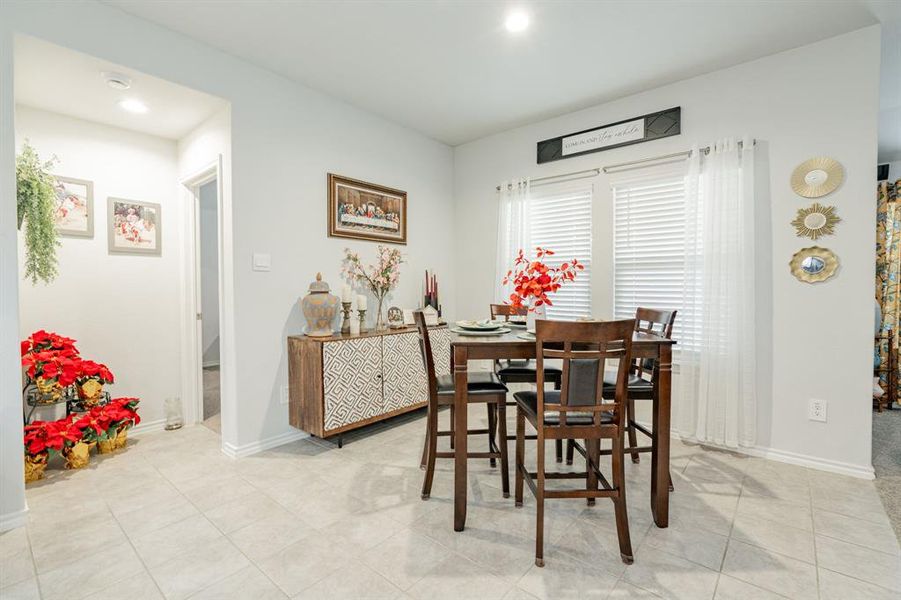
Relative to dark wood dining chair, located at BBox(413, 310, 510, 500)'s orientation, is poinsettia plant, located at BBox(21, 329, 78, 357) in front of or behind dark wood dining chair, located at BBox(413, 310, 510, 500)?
behind

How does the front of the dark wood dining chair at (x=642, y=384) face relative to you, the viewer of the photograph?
facing the viewer and to the left of the viewer

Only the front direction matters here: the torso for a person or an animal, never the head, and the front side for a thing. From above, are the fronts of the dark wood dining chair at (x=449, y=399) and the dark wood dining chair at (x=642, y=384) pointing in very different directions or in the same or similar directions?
very different directions

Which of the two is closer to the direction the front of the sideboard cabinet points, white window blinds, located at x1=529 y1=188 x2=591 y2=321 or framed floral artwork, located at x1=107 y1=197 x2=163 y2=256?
the white window blinds

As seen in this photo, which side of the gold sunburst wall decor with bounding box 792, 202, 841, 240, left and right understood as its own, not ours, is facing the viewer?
front

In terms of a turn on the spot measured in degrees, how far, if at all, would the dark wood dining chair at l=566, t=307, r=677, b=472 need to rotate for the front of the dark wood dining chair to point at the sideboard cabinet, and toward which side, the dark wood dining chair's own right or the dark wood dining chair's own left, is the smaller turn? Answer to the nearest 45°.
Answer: approximately 45° to the dark wood dining chair's own right

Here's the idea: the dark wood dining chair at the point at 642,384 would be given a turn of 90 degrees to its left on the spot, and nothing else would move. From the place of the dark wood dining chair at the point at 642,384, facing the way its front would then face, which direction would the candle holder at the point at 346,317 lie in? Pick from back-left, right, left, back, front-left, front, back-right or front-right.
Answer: back-right

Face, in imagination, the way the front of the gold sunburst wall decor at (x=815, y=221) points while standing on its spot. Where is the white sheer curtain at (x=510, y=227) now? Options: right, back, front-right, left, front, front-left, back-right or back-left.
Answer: right

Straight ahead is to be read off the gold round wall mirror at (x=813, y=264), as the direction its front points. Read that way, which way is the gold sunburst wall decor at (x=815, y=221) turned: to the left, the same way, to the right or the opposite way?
the same way

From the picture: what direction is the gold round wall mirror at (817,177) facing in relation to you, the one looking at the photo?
facing the viewer

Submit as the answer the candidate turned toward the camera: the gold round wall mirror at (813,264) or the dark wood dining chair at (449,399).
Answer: the gold round wall mirror

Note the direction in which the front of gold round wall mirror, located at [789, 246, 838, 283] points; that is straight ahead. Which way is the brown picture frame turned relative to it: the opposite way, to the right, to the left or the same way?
to the left

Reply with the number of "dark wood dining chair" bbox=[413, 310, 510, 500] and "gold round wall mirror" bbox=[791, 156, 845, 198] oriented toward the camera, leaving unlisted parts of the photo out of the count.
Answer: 1

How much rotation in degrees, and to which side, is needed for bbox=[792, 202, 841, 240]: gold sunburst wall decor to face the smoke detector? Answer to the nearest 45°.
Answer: approximately 45° to its right

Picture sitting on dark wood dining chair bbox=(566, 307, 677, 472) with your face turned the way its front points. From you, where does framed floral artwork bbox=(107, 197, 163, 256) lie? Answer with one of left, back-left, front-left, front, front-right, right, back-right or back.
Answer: front-right

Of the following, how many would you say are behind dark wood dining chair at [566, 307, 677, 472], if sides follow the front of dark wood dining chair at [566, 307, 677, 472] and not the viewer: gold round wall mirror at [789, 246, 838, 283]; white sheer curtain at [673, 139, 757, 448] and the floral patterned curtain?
3

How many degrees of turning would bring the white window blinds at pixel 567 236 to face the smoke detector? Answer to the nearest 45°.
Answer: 0° — it already faces it

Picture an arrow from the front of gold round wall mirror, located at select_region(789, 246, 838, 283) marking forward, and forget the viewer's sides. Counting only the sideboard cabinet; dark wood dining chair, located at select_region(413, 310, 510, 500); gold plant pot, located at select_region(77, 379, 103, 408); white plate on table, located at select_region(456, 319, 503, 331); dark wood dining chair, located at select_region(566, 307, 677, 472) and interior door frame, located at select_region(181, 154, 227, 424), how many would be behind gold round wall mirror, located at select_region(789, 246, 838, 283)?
0
